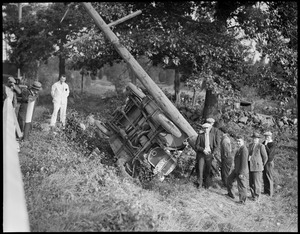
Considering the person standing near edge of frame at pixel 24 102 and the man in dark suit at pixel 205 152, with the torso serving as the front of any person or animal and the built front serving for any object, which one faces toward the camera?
the man in dark suit

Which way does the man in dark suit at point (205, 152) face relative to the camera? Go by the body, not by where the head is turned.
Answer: toward the camera

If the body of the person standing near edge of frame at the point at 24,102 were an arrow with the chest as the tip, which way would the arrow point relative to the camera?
to the viewer's right

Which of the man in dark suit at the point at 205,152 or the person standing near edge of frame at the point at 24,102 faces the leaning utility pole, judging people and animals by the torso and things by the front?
the person standing near edge of frame

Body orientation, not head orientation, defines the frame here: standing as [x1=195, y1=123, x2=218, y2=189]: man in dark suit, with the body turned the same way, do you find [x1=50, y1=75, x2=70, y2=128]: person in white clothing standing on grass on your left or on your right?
on your right

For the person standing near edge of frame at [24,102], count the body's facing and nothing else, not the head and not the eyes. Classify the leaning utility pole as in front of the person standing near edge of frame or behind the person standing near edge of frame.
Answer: in front

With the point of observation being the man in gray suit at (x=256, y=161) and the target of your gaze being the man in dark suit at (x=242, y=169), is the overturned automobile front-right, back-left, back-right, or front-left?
front-right

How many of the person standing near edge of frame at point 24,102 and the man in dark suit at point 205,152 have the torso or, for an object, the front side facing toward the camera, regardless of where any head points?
1

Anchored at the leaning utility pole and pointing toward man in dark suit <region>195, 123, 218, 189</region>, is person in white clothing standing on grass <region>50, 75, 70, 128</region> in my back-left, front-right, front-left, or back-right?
back-right

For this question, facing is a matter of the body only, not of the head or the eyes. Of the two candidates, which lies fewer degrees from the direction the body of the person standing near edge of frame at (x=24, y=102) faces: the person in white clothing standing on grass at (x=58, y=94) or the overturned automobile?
the overturned automobile

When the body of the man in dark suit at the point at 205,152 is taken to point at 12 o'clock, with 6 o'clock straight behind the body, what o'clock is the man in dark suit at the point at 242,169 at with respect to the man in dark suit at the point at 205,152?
the man in dark suit at the point at 242,169 is roughly at 10 o'clock from the man in dark suit at the point at 205,152.

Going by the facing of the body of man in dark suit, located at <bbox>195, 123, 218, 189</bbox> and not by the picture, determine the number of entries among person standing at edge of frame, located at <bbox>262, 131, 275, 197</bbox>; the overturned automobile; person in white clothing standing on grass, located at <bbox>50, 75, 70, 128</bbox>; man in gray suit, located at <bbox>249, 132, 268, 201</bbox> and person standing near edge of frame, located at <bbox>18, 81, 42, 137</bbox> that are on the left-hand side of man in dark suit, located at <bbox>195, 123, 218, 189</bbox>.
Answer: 2

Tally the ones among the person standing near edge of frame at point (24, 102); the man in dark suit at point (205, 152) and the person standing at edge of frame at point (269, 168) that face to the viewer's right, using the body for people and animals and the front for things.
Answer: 1

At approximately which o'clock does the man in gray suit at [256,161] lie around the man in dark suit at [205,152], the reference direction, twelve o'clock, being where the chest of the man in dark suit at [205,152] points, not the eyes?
the man in gray suit at [256,161] is roughly at 9 o'clock from the man in dark suit at [205,152].

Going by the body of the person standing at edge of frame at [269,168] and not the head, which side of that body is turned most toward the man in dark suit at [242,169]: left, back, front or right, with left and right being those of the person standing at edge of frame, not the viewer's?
front

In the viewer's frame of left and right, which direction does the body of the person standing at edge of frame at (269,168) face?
facing the viewer and to the left of the viewer

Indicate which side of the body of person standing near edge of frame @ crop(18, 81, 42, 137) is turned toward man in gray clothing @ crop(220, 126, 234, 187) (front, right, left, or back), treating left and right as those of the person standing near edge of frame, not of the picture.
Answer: front

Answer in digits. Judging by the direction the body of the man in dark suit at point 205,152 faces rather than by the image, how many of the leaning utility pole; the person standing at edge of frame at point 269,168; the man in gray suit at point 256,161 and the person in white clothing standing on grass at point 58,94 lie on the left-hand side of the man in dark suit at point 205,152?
2
